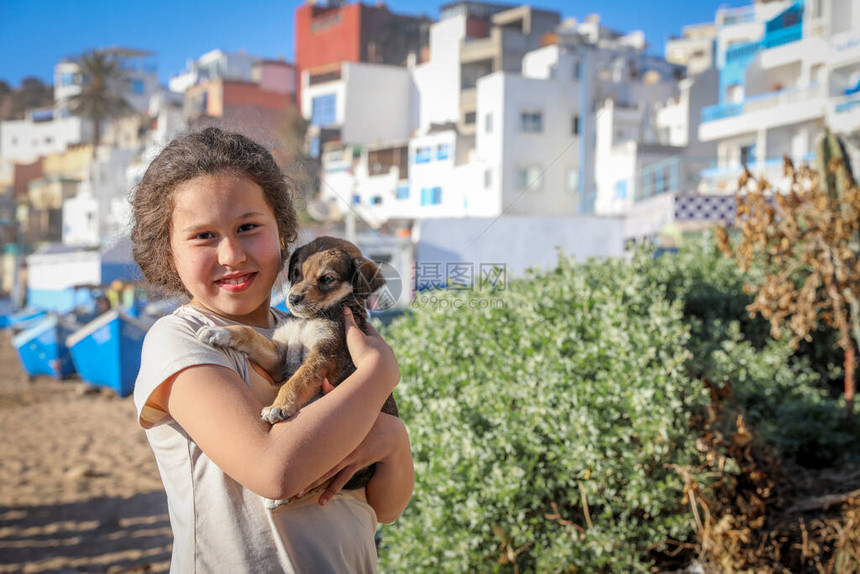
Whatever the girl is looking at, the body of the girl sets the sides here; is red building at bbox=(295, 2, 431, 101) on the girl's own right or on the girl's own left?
on the girl's own left

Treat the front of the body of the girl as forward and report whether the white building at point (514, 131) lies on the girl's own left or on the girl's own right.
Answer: on the girl's own left

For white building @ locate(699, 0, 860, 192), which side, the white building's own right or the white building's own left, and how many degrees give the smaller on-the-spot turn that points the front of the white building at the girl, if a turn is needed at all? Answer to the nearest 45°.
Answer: approximately 45° to the white building's own left

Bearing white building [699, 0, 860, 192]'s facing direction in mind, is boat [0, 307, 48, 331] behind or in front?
in front

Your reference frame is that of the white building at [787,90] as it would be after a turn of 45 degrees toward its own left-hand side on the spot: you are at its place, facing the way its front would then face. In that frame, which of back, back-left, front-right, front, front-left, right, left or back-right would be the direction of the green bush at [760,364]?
front

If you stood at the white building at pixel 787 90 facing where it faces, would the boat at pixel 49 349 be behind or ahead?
ahead

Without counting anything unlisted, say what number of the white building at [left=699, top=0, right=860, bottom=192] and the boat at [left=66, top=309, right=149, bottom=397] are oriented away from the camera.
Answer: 0

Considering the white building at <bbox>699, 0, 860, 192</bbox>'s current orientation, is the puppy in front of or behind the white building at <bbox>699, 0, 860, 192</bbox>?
in front

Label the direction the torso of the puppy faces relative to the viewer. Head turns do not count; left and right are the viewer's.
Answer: facing the viewer and to the left of the viewer

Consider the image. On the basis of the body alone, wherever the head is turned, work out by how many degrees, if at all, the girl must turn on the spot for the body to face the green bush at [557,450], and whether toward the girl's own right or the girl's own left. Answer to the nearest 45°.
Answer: approximately 90° to the girl's own left

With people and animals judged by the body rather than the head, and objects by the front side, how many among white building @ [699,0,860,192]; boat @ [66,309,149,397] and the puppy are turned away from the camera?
0
